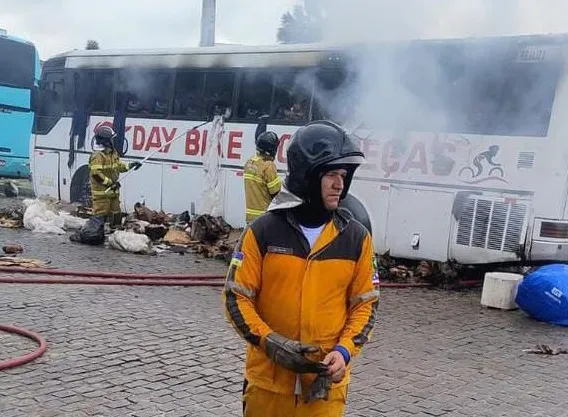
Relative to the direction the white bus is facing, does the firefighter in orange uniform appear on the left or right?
on its left

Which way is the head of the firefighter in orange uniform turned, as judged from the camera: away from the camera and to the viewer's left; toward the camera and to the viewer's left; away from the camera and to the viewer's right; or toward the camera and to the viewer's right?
toward the camera and to the viewer's right

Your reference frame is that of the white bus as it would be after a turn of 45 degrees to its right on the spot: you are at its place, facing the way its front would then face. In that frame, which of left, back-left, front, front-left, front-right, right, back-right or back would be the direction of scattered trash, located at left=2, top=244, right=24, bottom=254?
left

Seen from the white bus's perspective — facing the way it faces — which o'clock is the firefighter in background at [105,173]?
The firefighter in background is roughly at 11 o'clock from the white bus.

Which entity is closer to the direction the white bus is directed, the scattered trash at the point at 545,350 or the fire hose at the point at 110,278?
the fire hose

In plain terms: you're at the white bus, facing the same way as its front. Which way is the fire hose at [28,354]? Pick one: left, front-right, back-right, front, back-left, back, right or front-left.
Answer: left

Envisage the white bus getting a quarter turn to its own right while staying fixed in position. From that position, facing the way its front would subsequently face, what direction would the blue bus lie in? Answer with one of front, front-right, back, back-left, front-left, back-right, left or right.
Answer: left

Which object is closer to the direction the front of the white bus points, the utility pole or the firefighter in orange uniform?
the utility pole

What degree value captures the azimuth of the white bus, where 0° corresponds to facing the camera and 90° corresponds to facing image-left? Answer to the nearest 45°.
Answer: approximately 135°

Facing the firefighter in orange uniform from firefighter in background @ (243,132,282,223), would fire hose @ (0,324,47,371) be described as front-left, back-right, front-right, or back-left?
front-right
